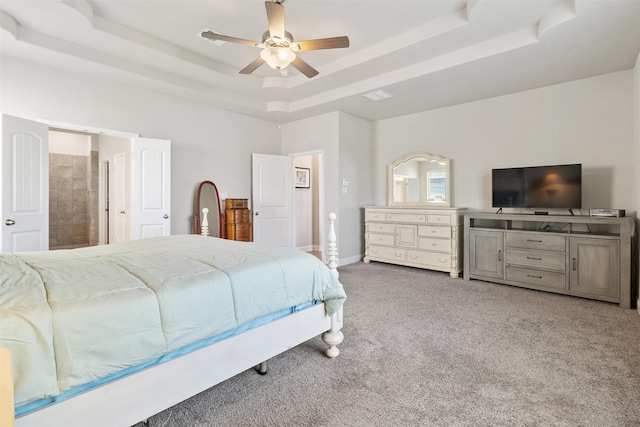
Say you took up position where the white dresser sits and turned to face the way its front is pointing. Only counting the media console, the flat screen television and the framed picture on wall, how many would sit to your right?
1

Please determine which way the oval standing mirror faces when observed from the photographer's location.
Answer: facing the viewer and to the right of the viewer

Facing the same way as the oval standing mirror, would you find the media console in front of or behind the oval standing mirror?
in front

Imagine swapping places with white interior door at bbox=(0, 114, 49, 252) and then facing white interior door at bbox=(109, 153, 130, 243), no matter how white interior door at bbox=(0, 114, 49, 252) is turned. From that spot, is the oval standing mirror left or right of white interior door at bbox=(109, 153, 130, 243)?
right

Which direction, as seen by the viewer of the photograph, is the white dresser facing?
facing the viewer and to the left of the viewer

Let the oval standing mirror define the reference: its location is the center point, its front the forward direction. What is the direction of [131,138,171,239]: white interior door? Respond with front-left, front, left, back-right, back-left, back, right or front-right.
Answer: right

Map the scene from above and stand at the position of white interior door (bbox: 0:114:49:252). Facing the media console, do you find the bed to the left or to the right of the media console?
right

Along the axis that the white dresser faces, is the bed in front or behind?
in front

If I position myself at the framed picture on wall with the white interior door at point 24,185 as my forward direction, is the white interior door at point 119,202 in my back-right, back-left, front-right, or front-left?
front-right

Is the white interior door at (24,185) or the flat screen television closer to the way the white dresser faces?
the white interior door
